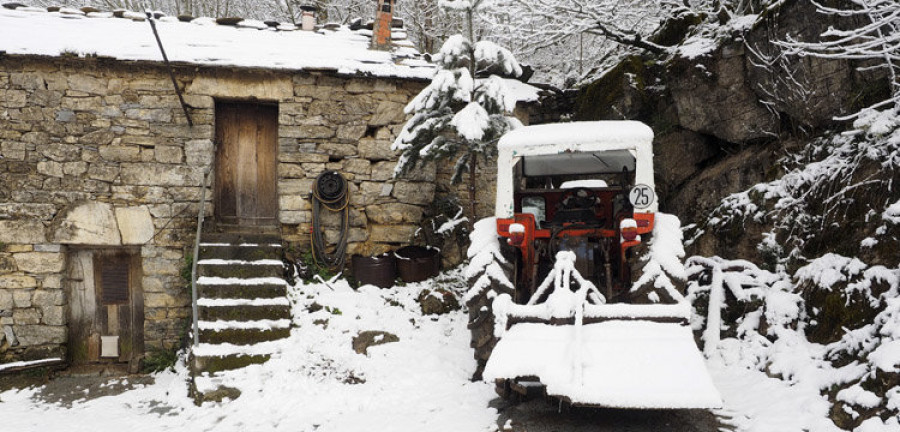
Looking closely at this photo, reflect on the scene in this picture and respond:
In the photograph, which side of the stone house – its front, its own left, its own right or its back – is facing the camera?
front

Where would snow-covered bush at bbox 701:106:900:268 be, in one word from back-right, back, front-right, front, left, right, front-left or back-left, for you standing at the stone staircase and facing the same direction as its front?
front-left

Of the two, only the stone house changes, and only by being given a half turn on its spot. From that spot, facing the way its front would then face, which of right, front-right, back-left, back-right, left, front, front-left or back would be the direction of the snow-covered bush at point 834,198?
back-right

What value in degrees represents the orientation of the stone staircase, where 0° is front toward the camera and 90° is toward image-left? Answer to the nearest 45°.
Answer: approximately 0°

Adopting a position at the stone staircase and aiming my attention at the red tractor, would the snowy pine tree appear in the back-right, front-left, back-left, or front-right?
front-left

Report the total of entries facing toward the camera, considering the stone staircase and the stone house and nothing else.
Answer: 2

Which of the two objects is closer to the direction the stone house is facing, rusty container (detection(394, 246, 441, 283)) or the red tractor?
the red tractor

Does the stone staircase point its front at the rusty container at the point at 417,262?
no

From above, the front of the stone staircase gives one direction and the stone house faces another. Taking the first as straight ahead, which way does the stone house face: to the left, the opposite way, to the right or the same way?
the same way
